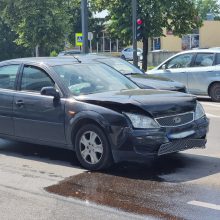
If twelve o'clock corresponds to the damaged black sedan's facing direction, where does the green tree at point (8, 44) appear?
The green tree is roughly at 7 o'clock from the damaged black sedan.

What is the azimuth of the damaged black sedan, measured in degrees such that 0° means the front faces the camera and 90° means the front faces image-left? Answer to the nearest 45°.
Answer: approximately 315°

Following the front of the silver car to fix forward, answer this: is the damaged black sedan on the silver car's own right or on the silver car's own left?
on the silver car's own left

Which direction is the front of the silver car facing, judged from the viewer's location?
facing to the left of the viewer

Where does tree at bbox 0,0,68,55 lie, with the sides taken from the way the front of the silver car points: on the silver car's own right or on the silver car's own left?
on the silver car's own right

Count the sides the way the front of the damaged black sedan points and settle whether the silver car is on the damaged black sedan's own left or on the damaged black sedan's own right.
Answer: on the damaged black sedan's own left

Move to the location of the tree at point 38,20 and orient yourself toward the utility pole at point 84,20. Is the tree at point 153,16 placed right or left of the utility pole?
left

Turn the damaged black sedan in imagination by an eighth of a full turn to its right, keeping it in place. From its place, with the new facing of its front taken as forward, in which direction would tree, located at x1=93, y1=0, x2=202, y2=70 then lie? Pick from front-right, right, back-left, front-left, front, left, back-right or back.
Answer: back

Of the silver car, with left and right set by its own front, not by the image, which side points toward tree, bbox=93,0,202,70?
right

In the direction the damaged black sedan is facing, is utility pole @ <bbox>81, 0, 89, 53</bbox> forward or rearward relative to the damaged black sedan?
rearward

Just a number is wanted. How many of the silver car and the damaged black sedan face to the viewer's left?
1
